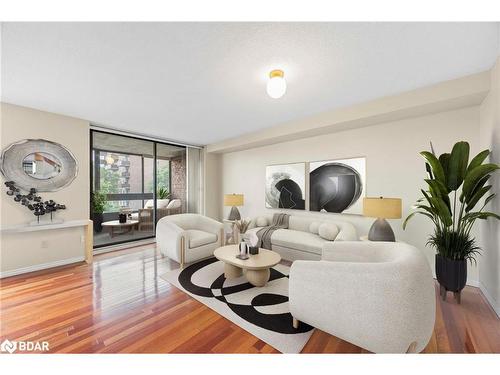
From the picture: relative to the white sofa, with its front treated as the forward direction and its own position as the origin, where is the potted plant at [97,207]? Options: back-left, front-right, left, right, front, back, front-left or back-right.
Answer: front-right

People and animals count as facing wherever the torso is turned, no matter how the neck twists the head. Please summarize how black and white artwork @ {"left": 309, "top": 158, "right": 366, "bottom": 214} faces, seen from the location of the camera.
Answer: facing the viewer and to the left of the viewer

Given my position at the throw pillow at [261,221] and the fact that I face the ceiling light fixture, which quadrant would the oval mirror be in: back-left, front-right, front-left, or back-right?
front-right

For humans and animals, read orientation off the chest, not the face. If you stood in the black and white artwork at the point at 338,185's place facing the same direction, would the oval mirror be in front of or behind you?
in front

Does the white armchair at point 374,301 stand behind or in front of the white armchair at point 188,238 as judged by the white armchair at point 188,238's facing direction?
in front

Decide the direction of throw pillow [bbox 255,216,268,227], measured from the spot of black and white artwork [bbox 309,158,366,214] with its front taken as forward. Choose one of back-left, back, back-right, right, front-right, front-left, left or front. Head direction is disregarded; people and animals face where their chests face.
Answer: front-right

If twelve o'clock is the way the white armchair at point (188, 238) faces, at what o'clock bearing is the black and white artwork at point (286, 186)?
The black and white artwork is roughly at 10 o'clock from the white armchair.

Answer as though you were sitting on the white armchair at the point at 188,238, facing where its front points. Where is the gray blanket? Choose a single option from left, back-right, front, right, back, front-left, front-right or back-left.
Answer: front-left

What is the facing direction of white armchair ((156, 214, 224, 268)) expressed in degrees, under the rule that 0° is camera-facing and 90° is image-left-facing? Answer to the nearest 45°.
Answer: approximately 315°

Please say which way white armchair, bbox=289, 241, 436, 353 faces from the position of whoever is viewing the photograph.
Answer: facing away from the viewer and to the left of the viewer

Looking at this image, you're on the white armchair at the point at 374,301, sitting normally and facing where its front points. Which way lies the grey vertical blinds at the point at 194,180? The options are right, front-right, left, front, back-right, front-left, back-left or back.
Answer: front
